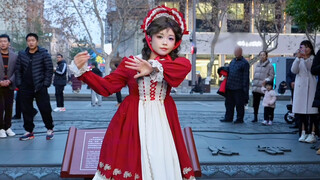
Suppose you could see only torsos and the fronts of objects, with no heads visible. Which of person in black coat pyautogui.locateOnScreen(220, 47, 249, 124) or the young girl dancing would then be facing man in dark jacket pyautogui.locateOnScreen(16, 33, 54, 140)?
the person in black coat

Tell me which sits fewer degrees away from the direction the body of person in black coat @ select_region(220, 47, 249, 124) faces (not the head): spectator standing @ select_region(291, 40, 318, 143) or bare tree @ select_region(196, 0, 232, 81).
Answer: the spectator standing

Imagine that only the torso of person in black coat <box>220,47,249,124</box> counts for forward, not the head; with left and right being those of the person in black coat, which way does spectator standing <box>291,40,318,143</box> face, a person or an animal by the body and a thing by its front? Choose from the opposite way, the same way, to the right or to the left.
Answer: the same way

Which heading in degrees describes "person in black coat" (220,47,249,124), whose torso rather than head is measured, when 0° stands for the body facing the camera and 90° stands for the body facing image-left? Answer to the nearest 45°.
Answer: approximately 45°

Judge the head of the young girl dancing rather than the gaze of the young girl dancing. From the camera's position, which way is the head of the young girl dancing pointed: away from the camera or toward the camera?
toward the camera

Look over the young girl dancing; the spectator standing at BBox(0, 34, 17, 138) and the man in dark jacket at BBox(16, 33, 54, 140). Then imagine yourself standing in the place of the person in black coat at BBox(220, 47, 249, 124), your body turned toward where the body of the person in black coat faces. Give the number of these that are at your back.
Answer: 0

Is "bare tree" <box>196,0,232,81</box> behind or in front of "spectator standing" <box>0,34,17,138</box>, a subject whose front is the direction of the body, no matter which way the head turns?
behind

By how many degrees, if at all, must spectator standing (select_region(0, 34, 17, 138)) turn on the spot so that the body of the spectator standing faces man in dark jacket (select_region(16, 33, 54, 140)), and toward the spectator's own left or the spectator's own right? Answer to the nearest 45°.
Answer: approximately 45° to the spectator's own left

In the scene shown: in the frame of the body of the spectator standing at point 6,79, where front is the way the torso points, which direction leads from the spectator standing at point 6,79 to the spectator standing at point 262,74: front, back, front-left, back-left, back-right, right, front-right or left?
left

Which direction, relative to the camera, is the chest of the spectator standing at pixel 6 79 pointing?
toward the camera

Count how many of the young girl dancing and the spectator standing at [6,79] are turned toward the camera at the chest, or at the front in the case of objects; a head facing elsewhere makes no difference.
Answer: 2

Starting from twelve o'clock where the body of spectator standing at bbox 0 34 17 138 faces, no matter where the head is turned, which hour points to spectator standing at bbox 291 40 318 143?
spectator standing at bbox 291 40 318 143 is roughly at 10 o'clock from spectator standing at bbox 0 34 17 138.
